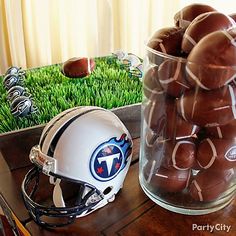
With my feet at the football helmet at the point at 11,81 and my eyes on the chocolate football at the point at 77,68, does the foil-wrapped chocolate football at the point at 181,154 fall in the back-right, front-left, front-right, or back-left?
front-right

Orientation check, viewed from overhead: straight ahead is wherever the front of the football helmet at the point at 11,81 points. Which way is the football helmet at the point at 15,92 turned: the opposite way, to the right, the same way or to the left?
the same way
